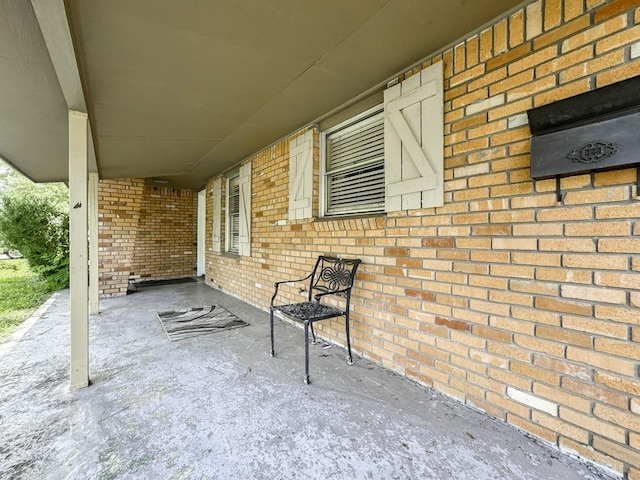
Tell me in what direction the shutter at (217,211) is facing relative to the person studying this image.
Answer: facing to the left of the viewer

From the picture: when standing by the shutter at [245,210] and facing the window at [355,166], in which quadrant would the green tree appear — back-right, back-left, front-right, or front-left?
back-right

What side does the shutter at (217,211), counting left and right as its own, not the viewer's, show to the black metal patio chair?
left

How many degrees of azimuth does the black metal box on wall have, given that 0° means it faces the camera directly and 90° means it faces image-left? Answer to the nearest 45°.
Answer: approximately 45°

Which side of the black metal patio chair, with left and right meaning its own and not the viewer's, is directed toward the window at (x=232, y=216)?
right
